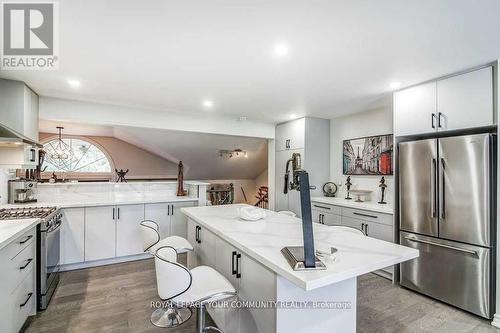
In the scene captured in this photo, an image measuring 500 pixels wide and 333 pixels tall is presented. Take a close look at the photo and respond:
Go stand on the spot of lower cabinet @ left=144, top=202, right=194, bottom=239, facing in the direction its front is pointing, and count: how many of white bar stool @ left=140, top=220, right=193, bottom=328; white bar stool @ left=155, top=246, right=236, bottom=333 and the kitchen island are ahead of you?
3

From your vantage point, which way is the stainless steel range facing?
to the viewer's right

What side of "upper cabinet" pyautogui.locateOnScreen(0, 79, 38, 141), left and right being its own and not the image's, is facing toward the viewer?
right

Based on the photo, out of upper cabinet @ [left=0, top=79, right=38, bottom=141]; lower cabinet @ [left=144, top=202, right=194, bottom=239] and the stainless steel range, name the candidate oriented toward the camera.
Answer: the lower cabinet

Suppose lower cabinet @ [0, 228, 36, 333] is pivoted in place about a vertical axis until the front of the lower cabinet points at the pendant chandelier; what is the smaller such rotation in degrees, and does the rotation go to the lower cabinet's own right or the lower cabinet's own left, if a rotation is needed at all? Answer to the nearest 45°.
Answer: approximately 90° to the lower cabinet's own left

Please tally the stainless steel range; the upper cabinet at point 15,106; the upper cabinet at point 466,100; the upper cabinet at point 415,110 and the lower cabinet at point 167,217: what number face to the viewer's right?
2

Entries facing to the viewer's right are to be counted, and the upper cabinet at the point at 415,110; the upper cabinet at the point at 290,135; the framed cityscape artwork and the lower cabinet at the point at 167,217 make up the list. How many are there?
0

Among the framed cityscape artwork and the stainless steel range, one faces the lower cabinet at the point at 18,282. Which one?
the framed cityscape artwork

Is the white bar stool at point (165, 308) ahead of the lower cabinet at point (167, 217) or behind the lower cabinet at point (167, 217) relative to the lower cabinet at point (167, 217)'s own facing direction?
ahead

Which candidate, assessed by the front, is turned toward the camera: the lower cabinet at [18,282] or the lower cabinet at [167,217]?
the lower cabinet at [167,217]

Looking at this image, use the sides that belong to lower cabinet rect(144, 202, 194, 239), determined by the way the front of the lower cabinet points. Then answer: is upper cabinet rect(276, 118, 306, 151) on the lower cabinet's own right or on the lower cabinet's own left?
on the lower cabinet's own left

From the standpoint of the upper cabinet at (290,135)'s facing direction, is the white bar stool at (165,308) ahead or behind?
ahead

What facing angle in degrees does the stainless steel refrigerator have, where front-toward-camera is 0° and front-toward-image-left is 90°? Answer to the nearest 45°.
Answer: approximately 45°

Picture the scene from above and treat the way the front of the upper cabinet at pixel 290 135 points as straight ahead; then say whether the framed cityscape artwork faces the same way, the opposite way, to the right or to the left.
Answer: the same way

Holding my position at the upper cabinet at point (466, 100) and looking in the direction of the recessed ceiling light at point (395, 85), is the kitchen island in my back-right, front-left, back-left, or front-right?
front-left

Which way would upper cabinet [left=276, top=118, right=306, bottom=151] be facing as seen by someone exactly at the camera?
facing the viewer and to the left of the viewer

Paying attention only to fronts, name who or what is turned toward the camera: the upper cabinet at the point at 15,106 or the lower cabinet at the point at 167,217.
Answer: the lower cabinet

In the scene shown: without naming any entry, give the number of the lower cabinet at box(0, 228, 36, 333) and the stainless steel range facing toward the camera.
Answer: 0

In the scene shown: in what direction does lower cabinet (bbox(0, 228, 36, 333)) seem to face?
to the viewer's right

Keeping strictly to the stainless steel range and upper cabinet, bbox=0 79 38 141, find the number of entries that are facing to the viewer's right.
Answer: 2

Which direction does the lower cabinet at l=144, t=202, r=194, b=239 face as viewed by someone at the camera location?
facing the viewer

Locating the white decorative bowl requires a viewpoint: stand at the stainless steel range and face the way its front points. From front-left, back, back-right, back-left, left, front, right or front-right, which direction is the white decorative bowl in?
front-right

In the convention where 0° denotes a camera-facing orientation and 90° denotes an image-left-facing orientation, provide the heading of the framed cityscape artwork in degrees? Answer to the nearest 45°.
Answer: approximately 45°
